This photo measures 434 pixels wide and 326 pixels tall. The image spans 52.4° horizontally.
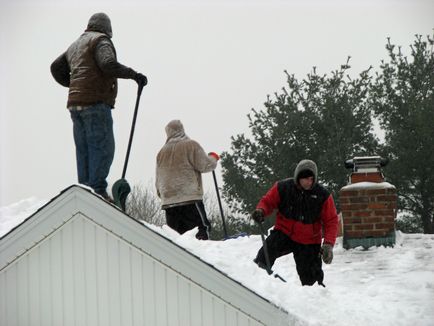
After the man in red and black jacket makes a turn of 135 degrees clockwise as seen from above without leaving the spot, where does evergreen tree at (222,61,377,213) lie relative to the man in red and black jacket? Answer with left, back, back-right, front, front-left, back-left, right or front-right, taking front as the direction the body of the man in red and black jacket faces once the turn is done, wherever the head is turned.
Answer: front-right

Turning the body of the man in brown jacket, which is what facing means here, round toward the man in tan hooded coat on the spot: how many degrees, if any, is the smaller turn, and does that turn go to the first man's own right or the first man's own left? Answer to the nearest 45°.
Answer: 0° — they already face them

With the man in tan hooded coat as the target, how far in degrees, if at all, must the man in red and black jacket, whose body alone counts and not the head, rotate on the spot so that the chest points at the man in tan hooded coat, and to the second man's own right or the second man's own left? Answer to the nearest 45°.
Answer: approximately 135° to the second man's own right

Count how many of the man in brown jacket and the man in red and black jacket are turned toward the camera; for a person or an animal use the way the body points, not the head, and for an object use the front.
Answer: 1

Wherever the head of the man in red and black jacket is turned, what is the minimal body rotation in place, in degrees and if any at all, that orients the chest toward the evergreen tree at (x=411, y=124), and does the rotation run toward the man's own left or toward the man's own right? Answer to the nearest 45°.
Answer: approximately 180°

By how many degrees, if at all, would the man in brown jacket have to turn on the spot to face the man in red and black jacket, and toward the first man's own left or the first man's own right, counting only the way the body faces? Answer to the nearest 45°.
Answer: approximately 45° to the first man's own right

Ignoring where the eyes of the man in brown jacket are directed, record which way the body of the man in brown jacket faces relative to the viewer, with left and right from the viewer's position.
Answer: facing away from the viewer and to the right of the viewer
